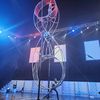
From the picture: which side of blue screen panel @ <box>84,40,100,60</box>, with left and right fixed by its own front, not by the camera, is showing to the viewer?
front
